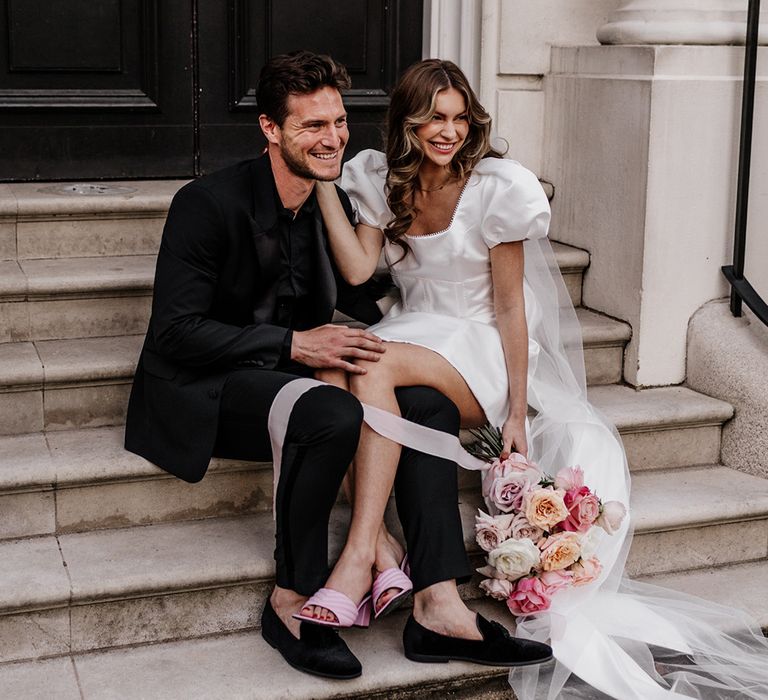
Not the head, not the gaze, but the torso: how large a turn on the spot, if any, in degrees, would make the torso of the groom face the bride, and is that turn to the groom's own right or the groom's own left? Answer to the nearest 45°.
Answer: approximately 90° to the groom's own left

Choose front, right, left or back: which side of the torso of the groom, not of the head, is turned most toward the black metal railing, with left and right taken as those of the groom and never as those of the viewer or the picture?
left

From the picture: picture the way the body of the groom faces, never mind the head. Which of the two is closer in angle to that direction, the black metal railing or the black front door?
the black metal railing

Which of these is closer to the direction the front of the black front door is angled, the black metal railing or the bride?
the bride

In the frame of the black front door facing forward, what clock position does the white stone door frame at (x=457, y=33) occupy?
The white stone door frame is roughly at 9 o'clock from the black front door.

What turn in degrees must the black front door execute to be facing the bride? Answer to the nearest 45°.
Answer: approximately 45° to its left

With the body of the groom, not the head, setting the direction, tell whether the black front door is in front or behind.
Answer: behind

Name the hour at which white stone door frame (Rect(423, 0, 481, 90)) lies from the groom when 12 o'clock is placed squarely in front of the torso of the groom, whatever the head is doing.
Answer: The white stone door frame is roughly at 8 o'clock from the groom.

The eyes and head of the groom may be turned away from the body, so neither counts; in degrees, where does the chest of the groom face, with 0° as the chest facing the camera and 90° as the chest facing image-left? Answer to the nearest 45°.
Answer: approximately 315°

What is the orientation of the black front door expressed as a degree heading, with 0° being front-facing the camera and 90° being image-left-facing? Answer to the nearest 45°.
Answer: approximately 0°
